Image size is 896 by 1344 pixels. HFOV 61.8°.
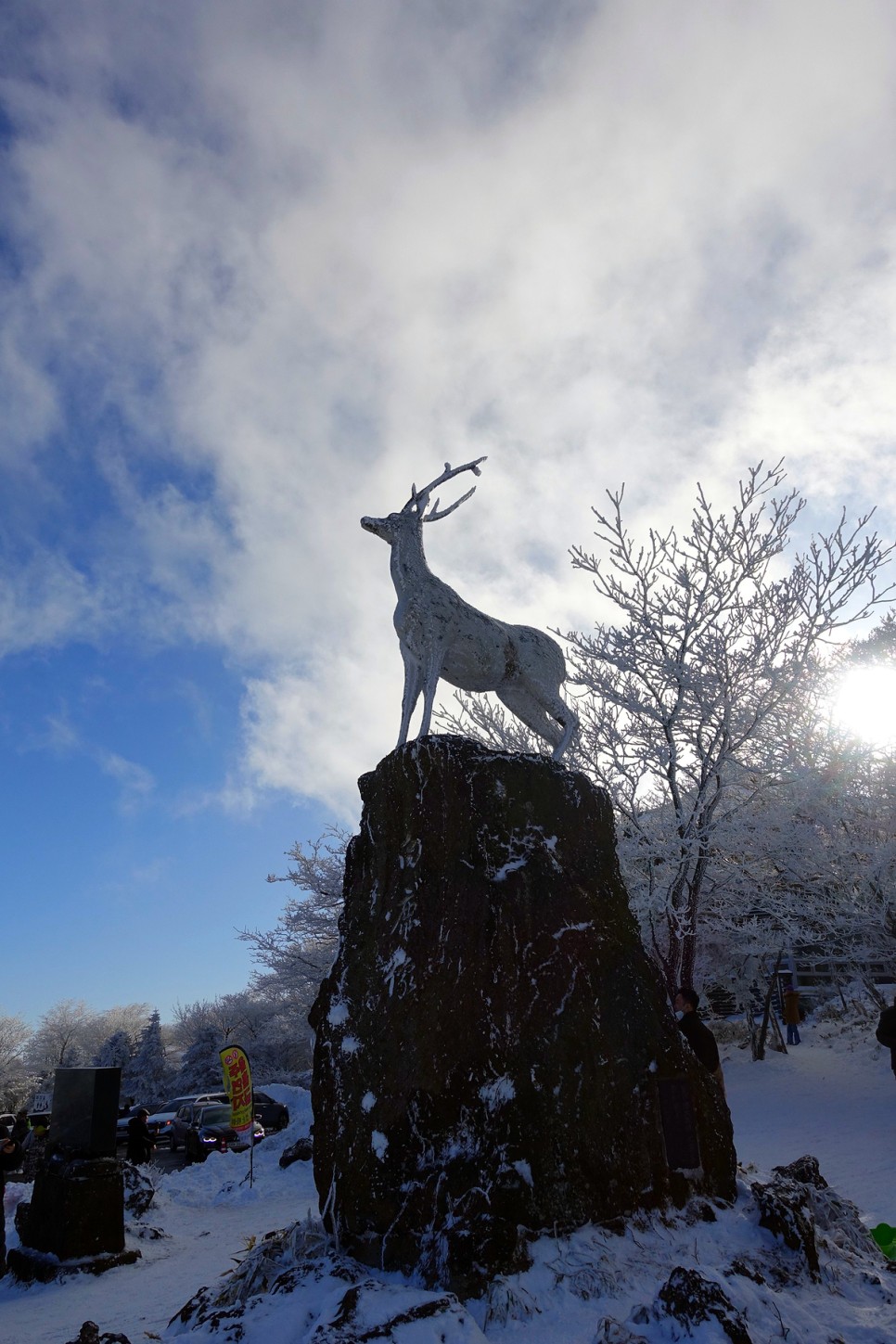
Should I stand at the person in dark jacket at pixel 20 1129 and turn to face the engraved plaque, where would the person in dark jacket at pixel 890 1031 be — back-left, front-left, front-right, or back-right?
front-left

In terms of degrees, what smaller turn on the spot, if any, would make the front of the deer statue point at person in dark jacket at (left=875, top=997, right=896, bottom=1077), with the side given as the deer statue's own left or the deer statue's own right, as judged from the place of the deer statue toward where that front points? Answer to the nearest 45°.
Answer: approximately 135° to the deer statue's own right

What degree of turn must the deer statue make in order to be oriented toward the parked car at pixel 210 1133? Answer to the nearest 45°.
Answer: approximately 45° to its right

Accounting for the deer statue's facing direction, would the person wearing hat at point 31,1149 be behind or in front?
in front

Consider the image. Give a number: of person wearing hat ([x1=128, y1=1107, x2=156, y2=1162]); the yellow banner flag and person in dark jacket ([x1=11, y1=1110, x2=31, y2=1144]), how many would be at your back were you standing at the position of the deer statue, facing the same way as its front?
0

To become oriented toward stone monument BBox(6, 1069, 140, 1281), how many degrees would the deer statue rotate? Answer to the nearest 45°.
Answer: approximately 45° to its right

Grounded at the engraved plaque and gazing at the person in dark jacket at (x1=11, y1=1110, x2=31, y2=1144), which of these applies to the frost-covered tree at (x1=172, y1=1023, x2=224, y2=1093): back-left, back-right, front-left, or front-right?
front-right

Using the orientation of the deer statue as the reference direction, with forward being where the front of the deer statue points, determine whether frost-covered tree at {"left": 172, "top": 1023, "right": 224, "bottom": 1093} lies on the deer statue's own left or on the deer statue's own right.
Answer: on the deer statue's own right

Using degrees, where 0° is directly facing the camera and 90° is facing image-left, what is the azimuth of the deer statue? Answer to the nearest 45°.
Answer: approximately 90°

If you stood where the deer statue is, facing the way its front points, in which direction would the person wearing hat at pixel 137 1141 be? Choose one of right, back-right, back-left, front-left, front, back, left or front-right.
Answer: front-right

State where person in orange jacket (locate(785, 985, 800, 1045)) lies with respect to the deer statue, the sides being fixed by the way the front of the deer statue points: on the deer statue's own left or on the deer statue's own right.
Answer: on the deer statue's own right

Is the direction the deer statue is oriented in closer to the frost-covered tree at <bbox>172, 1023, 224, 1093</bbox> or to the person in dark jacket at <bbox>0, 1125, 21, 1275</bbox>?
the person in dark jacket
